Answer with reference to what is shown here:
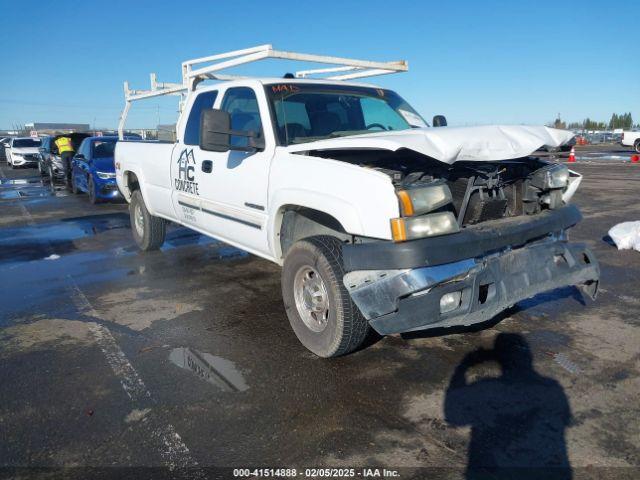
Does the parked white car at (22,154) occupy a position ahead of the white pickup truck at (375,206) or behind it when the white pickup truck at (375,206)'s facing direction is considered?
behind

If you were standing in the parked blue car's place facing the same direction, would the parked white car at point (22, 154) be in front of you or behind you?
behind

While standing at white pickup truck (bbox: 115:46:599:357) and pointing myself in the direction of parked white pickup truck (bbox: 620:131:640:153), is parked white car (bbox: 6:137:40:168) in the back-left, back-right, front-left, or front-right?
front-left

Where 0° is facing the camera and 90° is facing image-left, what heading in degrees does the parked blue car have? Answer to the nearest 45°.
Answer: approximately 315°

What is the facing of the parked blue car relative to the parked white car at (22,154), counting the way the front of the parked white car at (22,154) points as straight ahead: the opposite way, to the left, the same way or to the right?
the same way

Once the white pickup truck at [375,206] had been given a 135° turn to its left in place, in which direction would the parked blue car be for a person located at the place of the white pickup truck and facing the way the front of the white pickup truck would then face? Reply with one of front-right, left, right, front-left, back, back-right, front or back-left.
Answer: front-left

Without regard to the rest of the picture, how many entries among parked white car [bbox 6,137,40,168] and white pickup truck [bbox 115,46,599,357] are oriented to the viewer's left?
0

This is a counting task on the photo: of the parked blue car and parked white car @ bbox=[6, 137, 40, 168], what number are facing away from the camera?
0

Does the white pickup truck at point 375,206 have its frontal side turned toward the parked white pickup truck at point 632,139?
no

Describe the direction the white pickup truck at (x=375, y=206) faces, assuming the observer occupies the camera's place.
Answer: facing the viewer and to the right of the viewer
